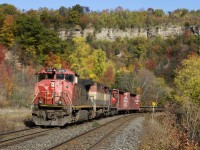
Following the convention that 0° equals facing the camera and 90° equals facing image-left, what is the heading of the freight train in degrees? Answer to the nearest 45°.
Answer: approximately 45°
